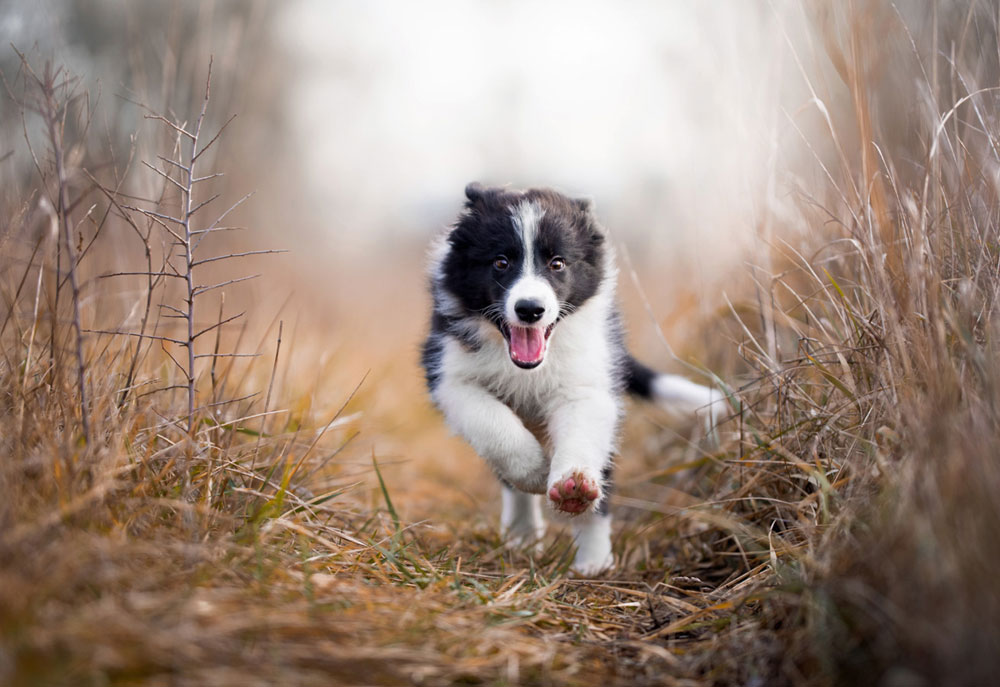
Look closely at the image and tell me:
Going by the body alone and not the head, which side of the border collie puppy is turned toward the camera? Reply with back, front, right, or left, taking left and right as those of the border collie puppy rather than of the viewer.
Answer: front
